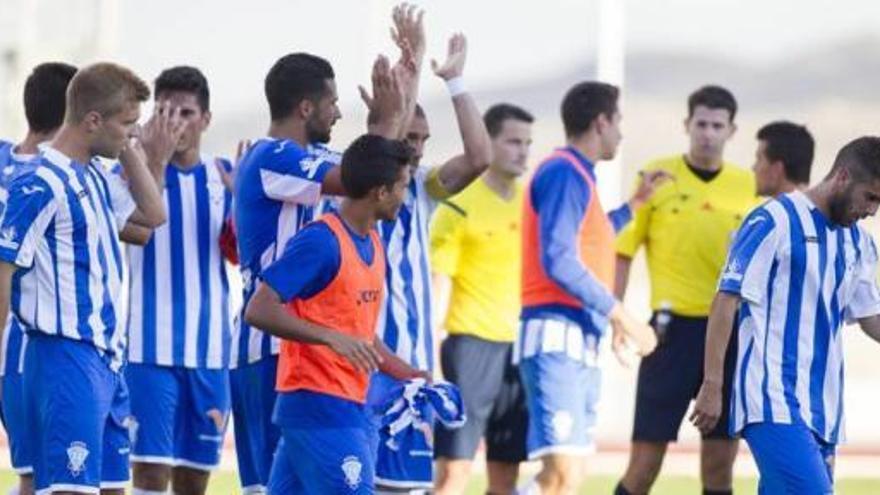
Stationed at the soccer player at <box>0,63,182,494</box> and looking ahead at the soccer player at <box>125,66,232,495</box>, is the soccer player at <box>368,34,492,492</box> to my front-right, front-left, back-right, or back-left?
front-right

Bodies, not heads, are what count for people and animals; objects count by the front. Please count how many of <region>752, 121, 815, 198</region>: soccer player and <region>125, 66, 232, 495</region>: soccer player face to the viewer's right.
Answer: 0

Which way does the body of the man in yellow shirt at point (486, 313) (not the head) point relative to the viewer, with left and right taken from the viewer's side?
facing the viewer and to the right of the viewer

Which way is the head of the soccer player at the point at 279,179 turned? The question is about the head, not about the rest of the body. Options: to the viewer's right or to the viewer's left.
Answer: to the viewer's right

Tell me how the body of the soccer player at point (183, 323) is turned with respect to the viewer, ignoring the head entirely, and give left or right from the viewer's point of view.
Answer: facing the viewer

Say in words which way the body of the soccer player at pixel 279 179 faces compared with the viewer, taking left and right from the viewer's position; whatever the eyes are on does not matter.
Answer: facing to the right of the viewer

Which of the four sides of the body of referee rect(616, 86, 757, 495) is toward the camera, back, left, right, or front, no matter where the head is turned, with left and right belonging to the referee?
front

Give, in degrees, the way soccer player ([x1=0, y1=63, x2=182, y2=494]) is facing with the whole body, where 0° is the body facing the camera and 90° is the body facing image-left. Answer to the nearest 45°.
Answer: approximately 315°

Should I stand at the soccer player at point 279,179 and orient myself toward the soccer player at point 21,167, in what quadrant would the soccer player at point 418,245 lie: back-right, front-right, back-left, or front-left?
back-right
